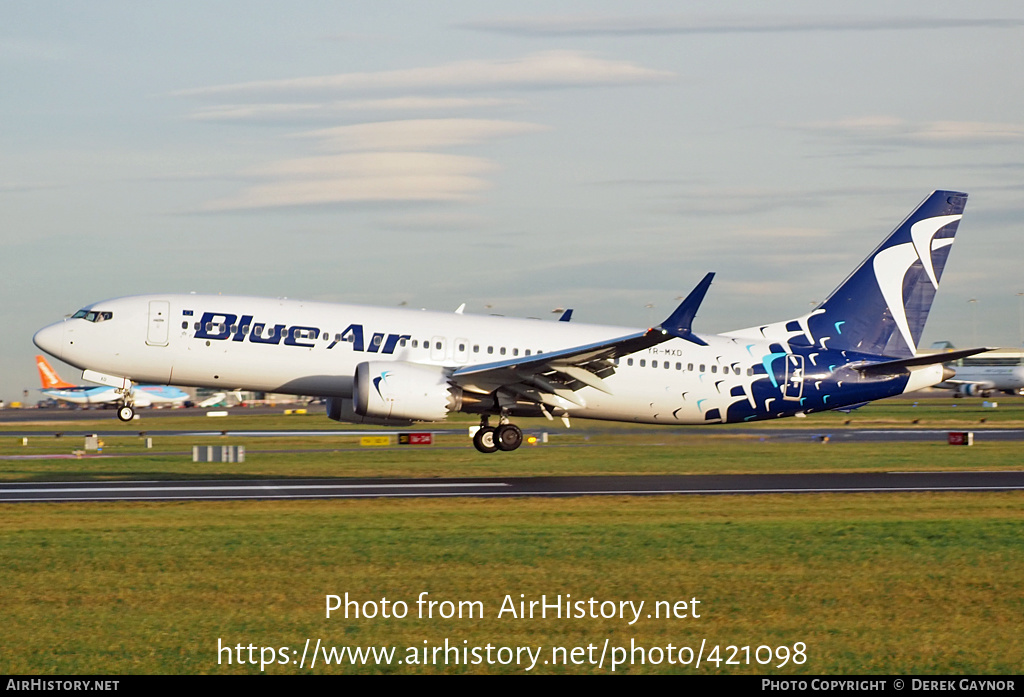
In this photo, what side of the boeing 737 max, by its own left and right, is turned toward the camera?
left
